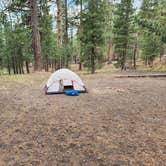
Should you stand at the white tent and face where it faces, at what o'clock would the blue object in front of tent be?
The blue object in front of tent is roughly at 11 o'clock from the white tent.

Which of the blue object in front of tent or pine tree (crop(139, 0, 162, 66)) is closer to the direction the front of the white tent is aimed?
the blue object in front of tent

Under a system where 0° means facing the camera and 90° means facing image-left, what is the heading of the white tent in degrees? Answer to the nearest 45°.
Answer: approximately 0°

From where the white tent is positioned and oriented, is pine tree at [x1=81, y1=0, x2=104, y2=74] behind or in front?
behind

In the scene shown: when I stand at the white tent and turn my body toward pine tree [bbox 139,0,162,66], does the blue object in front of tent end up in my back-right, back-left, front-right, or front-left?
back-right

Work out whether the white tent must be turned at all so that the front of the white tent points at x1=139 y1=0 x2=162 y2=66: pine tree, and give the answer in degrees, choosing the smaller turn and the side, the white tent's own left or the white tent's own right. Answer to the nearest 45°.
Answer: approximately 135° to the white tent's own left

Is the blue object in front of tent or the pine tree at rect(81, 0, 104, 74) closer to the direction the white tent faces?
the blue object in front of tent

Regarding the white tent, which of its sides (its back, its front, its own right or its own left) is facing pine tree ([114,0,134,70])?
back
